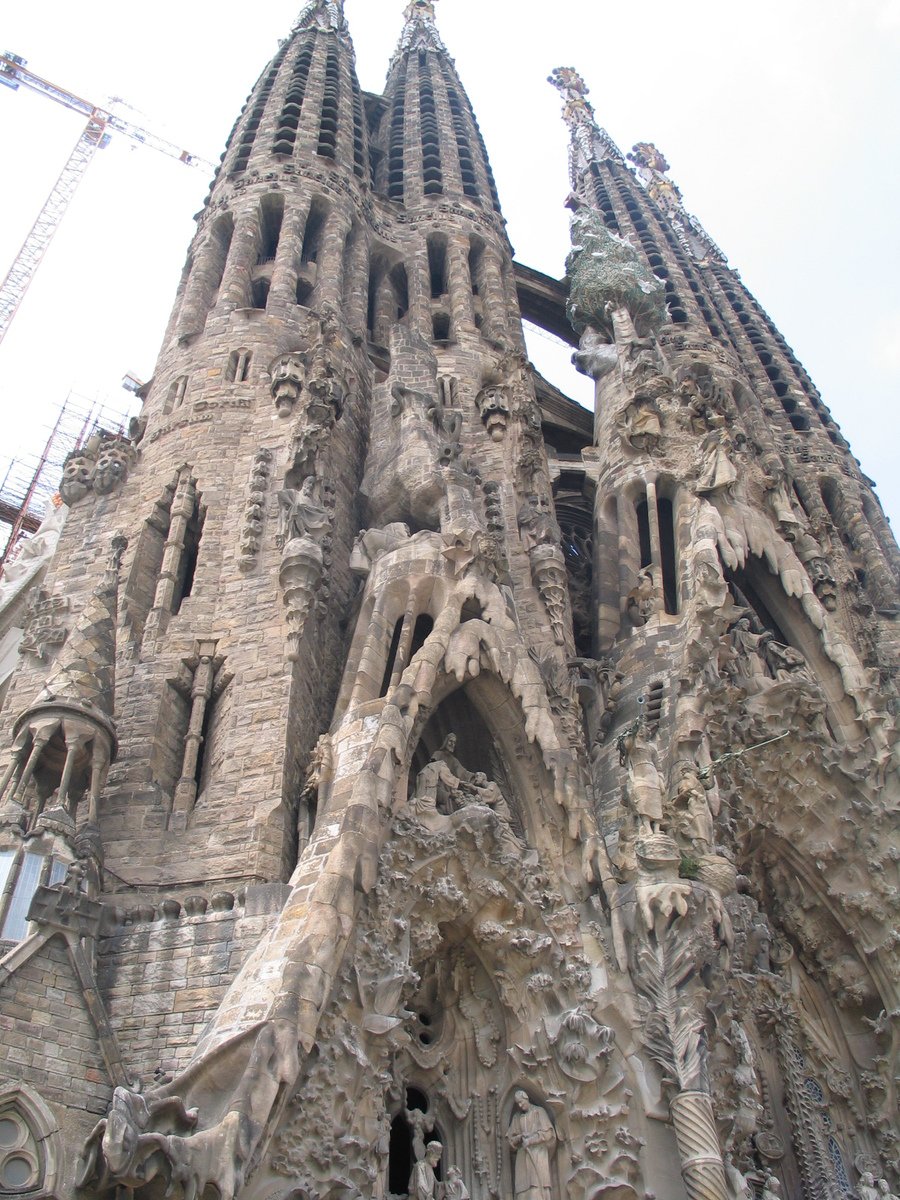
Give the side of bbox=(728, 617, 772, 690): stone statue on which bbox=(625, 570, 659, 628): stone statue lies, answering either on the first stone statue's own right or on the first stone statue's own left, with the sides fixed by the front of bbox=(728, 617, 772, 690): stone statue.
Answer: on the first stone statue's own right

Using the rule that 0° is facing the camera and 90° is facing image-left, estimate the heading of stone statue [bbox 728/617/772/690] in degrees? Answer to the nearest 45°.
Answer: approximately 315°
